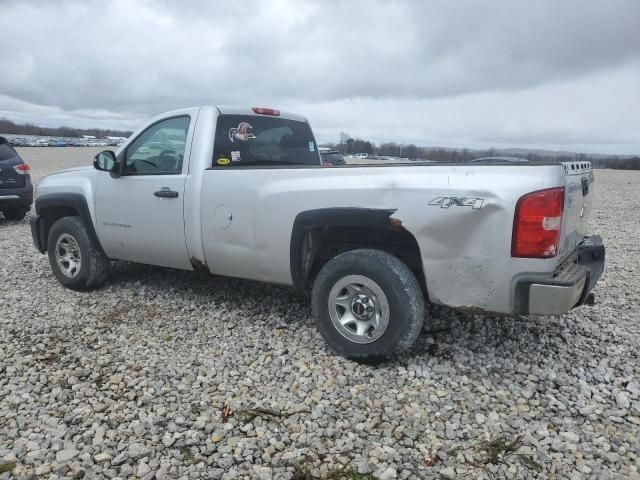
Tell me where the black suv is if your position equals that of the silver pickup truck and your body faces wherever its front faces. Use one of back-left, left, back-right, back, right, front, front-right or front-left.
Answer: front

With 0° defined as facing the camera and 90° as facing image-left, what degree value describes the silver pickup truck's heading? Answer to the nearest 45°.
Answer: approximately 135°
